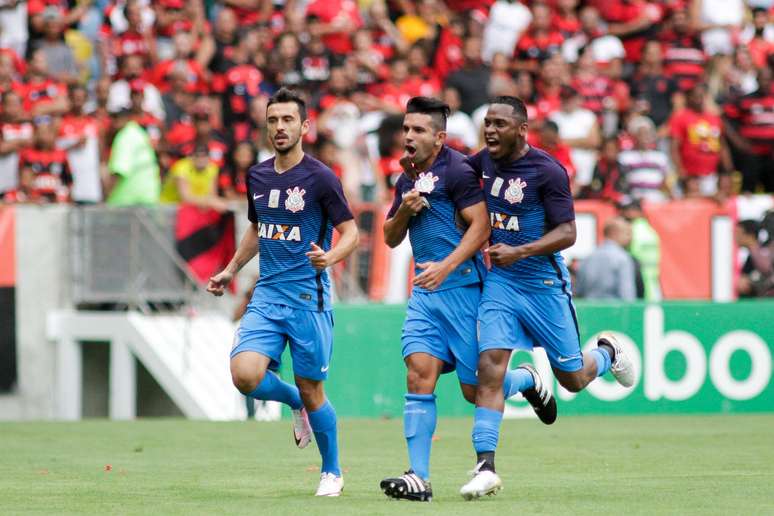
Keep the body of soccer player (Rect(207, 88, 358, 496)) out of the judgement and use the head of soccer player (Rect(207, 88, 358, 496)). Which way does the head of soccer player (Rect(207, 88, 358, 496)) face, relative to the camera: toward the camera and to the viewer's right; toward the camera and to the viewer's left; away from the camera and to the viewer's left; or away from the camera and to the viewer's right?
toward the camera and to the viewer's left

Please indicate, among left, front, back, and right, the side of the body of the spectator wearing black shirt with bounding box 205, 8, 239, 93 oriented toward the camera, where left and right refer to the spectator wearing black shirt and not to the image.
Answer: front

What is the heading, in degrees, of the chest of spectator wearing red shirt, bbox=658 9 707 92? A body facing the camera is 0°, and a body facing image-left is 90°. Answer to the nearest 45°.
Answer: approximately 0°

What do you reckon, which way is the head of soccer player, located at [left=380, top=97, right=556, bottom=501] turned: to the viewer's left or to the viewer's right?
to the viewer's left

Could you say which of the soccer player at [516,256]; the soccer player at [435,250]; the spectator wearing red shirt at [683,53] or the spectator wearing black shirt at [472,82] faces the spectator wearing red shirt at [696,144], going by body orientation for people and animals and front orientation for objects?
the spectator wearing red shirt at [683,53]

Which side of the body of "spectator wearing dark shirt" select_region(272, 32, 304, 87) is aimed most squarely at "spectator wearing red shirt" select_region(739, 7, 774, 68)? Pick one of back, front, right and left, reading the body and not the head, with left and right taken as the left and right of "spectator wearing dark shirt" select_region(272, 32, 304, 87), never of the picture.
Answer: left

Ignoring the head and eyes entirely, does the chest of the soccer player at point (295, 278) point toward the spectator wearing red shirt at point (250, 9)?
no

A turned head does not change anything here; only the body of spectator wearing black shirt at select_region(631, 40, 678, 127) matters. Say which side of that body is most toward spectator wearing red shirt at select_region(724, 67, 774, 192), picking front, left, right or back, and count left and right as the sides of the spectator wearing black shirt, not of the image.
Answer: left

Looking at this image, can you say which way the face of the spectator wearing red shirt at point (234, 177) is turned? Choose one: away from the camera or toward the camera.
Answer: toward the camera

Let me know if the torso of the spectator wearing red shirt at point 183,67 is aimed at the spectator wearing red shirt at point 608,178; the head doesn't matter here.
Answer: no

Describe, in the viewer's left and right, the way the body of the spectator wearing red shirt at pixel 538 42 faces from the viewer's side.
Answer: facing the viewer

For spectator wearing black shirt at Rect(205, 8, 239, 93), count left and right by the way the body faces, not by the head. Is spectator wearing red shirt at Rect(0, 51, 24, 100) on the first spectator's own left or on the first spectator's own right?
on the first spectator's own right

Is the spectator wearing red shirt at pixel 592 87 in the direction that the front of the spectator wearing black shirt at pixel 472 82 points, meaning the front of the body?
no

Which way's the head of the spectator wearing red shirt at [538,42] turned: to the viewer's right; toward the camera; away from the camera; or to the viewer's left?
toward the camera

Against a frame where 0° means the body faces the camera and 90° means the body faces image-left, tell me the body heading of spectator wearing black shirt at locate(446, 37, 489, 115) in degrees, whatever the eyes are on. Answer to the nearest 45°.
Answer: approximately 0°

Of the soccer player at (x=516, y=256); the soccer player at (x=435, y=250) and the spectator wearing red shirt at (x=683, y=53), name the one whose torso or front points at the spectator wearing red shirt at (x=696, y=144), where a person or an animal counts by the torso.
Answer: the spectator wearing red shirt at (x=683, y=53)
